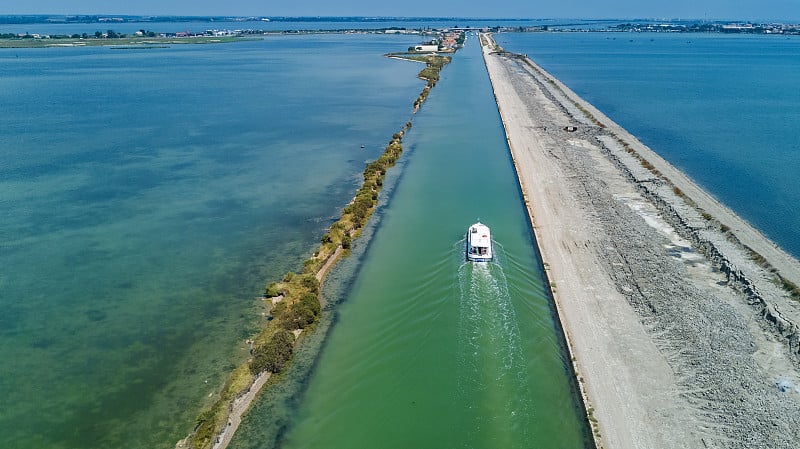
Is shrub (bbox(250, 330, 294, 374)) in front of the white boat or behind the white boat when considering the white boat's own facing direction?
behind

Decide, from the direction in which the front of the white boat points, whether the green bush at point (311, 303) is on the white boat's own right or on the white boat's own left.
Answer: on the white boat's own left

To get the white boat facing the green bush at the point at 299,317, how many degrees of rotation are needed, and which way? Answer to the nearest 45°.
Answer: approximately 135° to its left

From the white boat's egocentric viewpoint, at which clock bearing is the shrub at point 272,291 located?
The shrub is roughly at 8 o'clock from the white boat.

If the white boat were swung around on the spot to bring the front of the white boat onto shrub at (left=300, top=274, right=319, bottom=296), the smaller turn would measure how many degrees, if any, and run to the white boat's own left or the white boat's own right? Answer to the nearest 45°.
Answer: approximately 135° to the white boat's own left

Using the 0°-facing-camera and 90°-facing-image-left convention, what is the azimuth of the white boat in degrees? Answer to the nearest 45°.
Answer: approximately 180°
